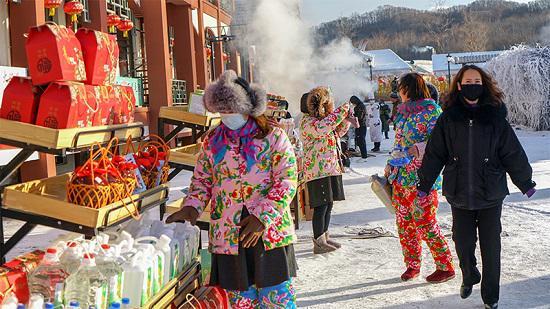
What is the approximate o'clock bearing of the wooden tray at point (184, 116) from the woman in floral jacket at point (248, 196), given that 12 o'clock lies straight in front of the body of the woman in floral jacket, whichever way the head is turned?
The wooden tray is roughly at 4 o'clock from the woman in floral jacket.

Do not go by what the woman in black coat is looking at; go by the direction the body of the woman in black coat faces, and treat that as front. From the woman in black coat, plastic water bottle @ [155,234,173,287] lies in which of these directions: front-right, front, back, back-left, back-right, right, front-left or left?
front-right

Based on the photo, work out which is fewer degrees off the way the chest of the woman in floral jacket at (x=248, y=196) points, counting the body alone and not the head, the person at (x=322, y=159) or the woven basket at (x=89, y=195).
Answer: the woven basket

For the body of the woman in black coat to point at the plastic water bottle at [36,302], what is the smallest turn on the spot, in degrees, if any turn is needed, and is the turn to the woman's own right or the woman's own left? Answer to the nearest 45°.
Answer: approximately 45° to the woman's own right

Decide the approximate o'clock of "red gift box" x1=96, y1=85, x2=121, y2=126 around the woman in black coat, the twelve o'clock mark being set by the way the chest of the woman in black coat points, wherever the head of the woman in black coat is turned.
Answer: The red gift box is roughly at 2 o'clock from the woman in black coat.

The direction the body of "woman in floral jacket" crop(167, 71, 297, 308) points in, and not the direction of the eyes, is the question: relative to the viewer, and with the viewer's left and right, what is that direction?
facing the viewer and to the left of the viewer

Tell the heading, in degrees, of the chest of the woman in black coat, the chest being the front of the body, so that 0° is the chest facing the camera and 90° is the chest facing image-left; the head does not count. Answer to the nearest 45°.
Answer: approximately 0°

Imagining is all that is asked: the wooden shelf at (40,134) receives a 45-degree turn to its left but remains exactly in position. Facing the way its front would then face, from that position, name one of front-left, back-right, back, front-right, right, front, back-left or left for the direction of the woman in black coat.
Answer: front

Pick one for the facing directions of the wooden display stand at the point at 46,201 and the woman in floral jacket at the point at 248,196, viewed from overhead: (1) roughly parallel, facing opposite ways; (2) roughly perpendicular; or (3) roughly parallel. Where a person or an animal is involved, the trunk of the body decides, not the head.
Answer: roughly perpendicular

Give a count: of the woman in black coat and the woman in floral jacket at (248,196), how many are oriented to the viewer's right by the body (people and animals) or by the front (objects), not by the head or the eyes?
0

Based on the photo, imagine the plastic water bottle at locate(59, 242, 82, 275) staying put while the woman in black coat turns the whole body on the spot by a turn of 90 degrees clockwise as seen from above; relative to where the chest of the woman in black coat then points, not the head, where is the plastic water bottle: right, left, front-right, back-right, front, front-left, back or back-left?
front-left

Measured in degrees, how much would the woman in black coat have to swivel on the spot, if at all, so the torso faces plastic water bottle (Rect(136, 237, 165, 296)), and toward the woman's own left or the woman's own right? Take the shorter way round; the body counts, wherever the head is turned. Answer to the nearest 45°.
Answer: approximately 45° to the woman's own right
